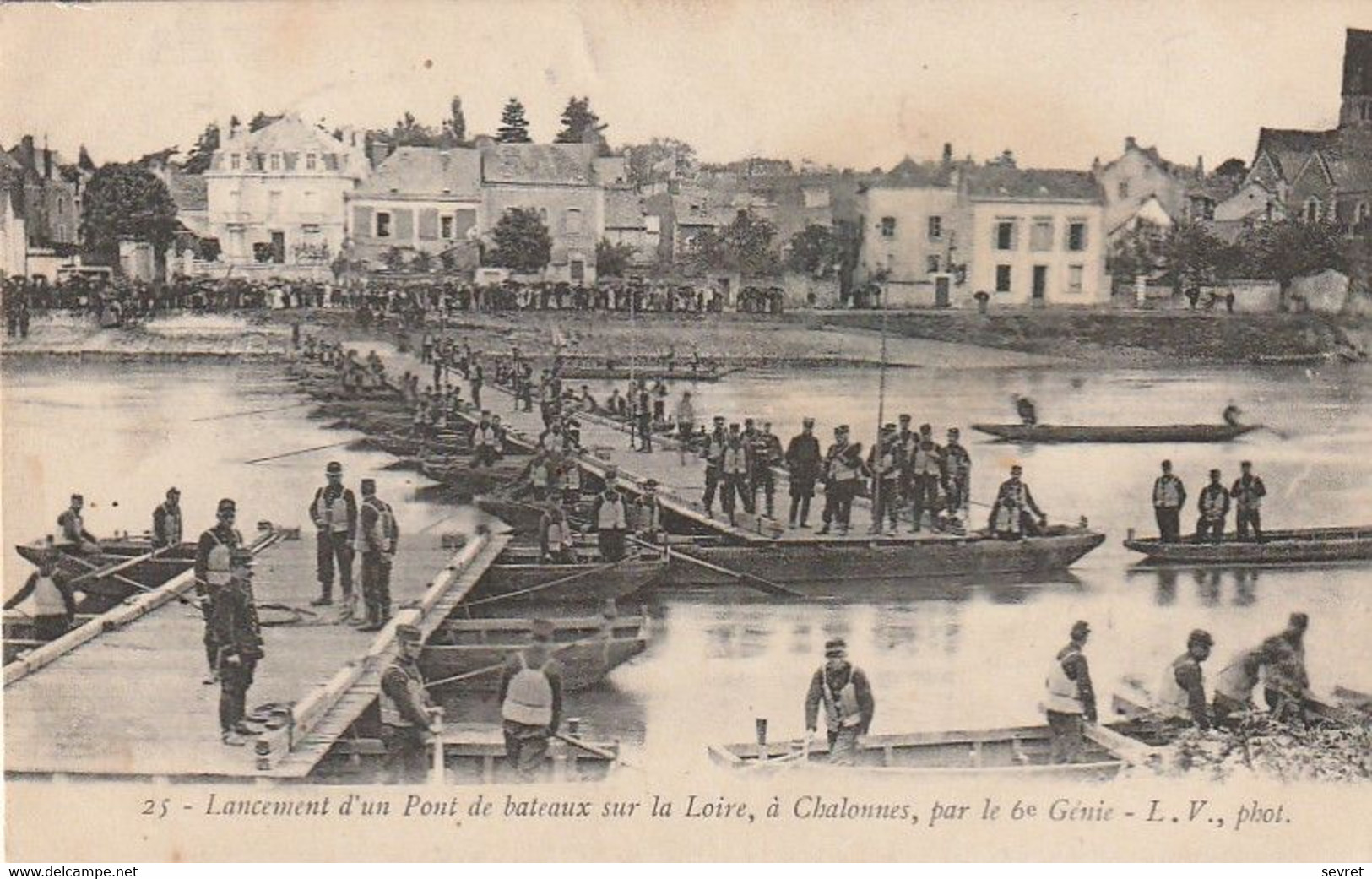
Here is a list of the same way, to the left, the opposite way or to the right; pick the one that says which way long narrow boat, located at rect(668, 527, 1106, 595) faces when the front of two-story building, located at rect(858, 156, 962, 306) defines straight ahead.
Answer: to the left

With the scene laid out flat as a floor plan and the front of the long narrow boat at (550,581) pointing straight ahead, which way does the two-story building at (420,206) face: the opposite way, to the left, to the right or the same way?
to the right

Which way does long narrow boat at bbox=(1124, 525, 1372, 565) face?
to the viewer's left

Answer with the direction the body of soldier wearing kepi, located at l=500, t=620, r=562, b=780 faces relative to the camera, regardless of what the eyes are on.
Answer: away from the camera

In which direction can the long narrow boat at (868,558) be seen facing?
to the viewer's right

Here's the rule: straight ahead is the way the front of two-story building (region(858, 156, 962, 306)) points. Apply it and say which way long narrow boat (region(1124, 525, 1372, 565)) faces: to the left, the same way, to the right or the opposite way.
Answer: to the right
